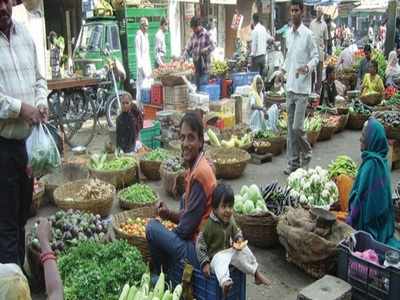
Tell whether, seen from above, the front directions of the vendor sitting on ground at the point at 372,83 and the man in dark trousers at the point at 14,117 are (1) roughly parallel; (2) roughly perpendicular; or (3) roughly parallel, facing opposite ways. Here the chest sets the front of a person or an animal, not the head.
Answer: roughly perpendicular

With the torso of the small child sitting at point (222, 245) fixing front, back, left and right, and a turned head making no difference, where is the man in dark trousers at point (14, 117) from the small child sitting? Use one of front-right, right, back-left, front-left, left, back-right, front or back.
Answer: back-right

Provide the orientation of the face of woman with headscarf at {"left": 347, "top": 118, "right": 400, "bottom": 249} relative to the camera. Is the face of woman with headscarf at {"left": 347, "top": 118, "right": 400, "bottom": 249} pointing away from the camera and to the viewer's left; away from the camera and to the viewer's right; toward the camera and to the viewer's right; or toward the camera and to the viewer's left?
away from the camera and to the viewer's left

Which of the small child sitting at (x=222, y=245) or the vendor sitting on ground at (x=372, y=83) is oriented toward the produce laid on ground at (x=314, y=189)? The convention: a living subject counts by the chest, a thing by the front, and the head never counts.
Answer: the vendor sitting on ground

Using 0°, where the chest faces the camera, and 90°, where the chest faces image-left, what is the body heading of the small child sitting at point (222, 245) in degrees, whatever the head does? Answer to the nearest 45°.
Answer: approximately 315°

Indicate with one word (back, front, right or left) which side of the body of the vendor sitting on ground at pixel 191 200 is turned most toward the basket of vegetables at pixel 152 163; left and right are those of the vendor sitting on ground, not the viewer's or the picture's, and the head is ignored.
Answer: right

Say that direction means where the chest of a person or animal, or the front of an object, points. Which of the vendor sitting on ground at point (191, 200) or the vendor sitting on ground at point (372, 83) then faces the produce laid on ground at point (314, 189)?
the vendor sitting on ground at point (372, 83)

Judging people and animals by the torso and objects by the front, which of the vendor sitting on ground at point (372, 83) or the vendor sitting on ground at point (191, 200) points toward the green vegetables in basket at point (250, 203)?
the vendor sitting on ground at point (372, 83)

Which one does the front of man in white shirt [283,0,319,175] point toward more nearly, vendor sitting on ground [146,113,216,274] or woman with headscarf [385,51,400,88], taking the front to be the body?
the vendor sitting on ground
